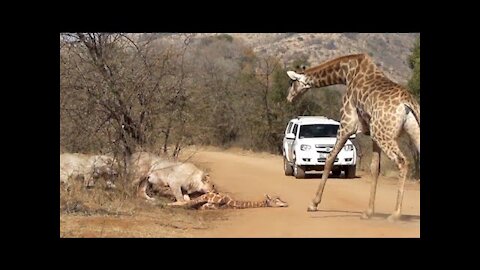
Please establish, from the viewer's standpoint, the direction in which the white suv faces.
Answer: facing the viewer

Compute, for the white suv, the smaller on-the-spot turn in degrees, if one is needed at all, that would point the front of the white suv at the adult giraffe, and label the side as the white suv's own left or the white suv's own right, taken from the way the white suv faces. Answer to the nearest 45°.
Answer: approximately 45° to the white suv's own left

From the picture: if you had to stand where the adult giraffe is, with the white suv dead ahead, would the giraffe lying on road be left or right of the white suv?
left
